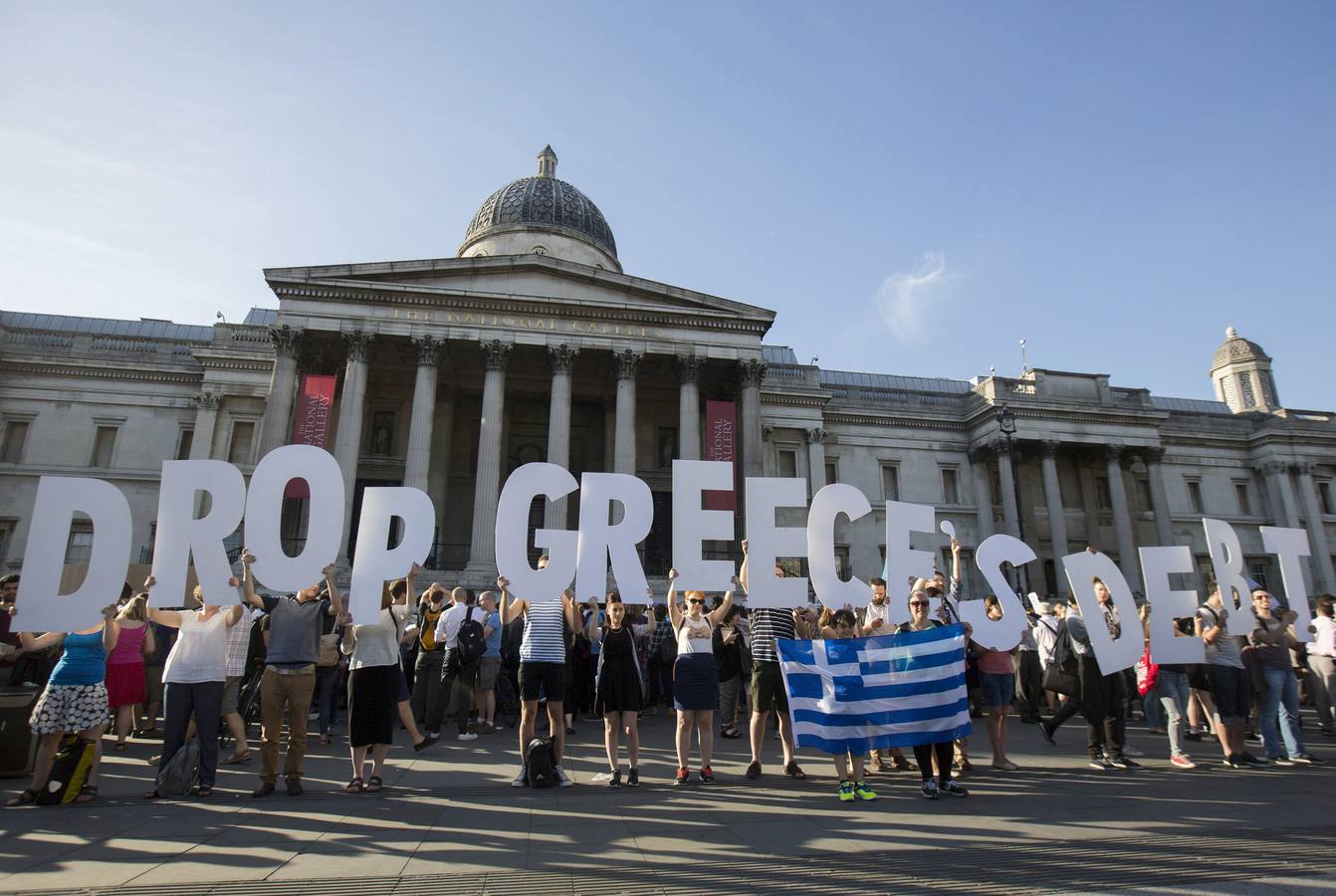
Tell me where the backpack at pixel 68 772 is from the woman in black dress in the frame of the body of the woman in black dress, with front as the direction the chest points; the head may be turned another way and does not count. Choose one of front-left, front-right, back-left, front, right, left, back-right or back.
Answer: right

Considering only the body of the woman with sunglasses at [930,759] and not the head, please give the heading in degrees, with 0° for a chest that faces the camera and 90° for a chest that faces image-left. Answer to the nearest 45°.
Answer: approximately 0°

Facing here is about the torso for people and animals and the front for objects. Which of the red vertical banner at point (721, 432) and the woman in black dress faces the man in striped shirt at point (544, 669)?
the red vertical banner

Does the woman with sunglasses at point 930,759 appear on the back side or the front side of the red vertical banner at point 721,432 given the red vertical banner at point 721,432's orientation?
on the front side

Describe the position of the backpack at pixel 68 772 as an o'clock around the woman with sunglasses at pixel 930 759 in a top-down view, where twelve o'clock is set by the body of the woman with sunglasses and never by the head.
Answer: The backpack is roughly at 2 o'clock from the woman with sunglasses.
